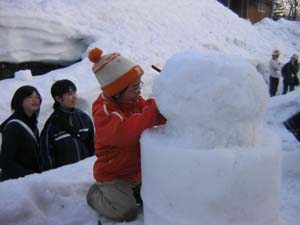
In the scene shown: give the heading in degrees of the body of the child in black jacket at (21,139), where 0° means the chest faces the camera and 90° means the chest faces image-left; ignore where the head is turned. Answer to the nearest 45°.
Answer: approximately 315°

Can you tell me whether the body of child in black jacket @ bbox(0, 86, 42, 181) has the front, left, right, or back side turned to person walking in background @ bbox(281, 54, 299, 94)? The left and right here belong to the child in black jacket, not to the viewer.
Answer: left

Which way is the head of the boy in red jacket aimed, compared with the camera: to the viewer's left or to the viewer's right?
to the viewer's right

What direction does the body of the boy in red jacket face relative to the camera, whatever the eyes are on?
to the viewer's right

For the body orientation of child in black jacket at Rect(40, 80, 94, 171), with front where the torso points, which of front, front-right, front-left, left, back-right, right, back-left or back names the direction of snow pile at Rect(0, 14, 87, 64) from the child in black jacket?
back-left

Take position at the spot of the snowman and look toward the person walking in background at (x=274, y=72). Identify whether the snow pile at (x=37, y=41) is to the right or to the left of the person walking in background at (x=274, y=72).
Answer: left

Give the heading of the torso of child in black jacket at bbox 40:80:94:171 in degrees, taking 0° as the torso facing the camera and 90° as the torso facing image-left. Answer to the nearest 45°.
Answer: approximately 315°
